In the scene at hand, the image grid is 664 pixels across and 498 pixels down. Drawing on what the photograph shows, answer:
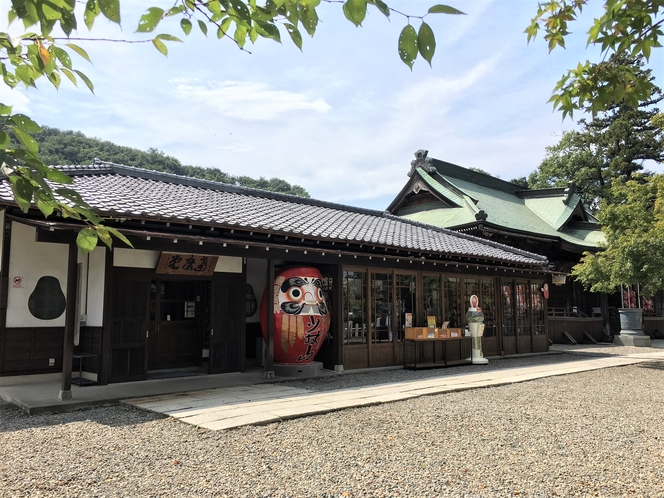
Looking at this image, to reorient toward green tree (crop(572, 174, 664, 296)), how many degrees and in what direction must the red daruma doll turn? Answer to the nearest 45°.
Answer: approximately 90° to its left

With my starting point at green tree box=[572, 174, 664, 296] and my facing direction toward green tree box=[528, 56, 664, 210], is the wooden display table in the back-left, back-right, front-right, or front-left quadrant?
back-left

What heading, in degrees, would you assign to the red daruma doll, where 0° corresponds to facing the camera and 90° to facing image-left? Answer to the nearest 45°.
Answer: approximately 315°

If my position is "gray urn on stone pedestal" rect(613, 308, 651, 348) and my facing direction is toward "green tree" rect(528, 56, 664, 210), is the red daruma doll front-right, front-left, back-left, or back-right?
back-left

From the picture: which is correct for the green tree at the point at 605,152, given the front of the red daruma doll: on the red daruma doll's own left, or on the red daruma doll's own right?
on the red daruma doll's own left

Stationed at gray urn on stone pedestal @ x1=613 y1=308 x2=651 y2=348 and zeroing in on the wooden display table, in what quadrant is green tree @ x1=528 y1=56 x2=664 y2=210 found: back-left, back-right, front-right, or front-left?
back-right

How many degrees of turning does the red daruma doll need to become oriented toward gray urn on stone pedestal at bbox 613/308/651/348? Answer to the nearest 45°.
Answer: approximately 90° to its left
